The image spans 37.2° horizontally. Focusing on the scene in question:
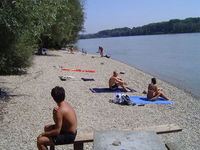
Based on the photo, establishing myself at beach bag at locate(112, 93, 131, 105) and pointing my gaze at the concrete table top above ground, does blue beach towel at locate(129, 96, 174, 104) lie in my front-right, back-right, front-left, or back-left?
back-left

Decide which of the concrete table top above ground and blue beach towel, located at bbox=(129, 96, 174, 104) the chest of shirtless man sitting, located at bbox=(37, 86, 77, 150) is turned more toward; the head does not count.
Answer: the blue beach towel
